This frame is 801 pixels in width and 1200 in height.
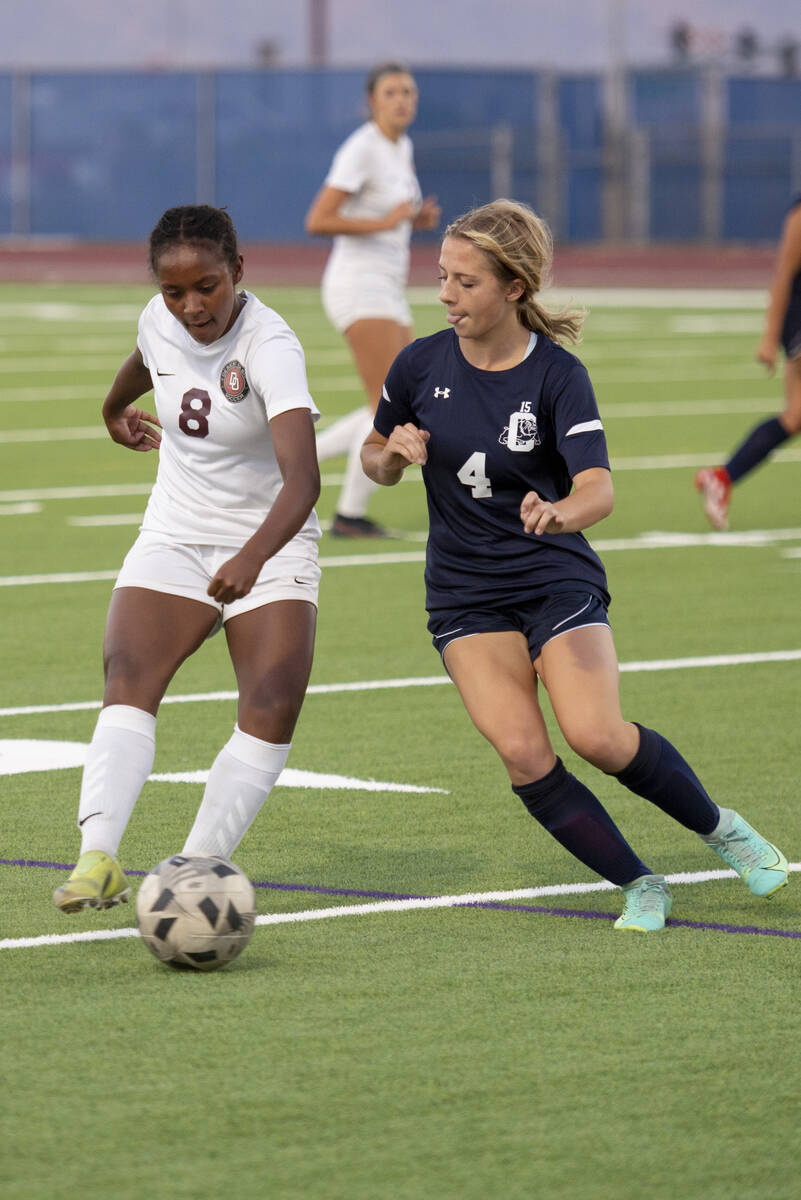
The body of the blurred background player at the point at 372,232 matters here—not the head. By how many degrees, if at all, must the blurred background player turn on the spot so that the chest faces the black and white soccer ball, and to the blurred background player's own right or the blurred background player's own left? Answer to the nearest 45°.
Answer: approximately 45° to the blurred background player's own right

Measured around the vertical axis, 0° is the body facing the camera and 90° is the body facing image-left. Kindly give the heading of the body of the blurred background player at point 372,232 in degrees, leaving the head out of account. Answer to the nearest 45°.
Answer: approximately 315°
